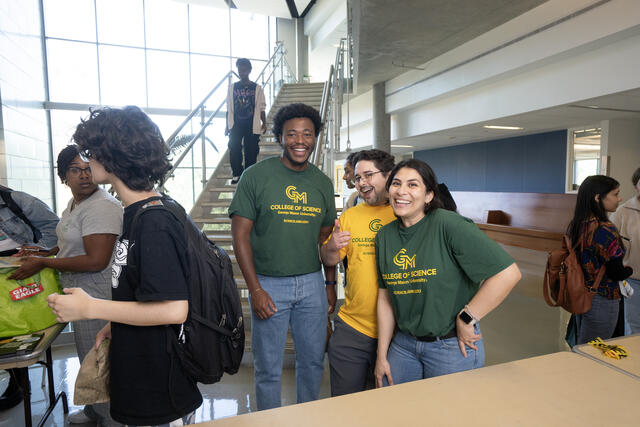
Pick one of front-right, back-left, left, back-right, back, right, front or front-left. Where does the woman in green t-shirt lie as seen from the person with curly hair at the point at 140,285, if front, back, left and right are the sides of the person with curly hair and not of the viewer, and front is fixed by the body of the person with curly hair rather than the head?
back

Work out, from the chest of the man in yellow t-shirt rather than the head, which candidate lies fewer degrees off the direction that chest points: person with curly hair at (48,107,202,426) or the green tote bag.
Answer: the person with curly hair

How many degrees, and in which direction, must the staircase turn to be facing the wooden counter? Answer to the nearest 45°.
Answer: approximately 90° to its left

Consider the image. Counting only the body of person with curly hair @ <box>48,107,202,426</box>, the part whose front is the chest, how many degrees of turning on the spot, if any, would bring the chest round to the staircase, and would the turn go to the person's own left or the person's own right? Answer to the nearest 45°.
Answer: approximately 90° to the person's own right

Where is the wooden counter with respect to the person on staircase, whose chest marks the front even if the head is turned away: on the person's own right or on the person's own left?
on the person's own left

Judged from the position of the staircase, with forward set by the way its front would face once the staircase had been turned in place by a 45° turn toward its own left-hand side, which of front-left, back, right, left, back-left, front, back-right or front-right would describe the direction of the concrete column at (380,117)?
left

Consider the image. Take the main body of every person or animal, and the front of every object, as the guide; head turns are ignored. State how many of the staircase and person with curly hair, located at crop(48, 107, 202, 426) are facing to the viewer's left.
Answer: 1
